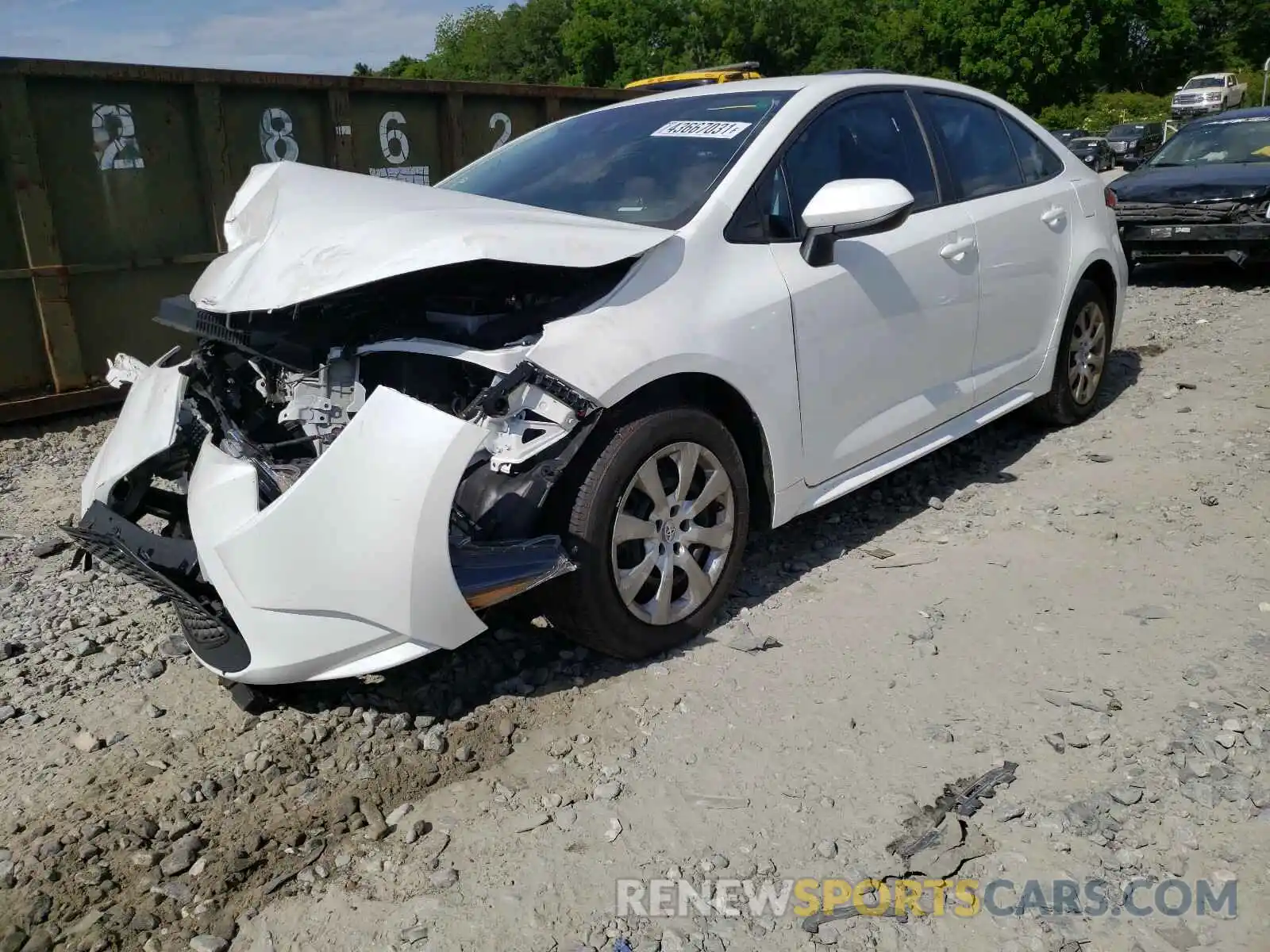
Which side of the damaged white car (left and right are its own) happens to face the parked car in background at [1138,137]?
back

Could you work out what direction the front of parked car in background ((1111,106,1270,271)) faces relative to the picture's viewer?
facing the viewer

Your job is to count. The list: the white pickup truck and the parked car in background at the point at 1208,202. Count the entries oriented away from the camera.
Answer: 0

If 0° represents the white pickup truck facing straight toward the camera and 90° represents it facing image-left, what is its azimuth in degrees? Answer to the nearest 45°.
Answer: approximately 45°

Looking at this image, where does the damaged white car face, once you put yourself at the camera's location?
facing the viewer and to the left of the viewer

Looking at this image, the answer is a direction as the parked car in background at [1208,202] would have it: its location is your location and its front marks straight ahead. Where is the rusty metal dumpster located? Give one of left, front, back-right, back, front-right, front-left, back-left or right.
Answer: front-right

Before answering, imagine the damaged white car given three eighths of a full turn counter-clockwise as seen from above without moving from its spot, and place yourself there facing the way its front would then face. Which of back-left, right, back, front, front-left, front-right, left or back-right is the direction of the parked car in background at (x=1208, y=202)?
front-left

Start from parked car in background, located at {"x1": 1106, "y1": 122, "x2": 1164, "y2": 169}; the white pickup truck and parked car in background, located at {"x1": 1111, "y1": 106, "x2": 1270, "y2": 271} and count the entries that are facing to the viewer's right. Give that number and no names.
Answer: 0

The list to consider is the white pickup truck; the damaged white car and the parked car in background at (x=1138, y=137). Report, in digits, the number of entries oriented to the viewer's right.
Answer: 0

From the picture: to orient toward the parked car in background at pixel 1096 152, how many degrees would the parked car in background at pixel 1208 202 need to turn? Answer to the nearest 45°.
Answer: approximately 180°
